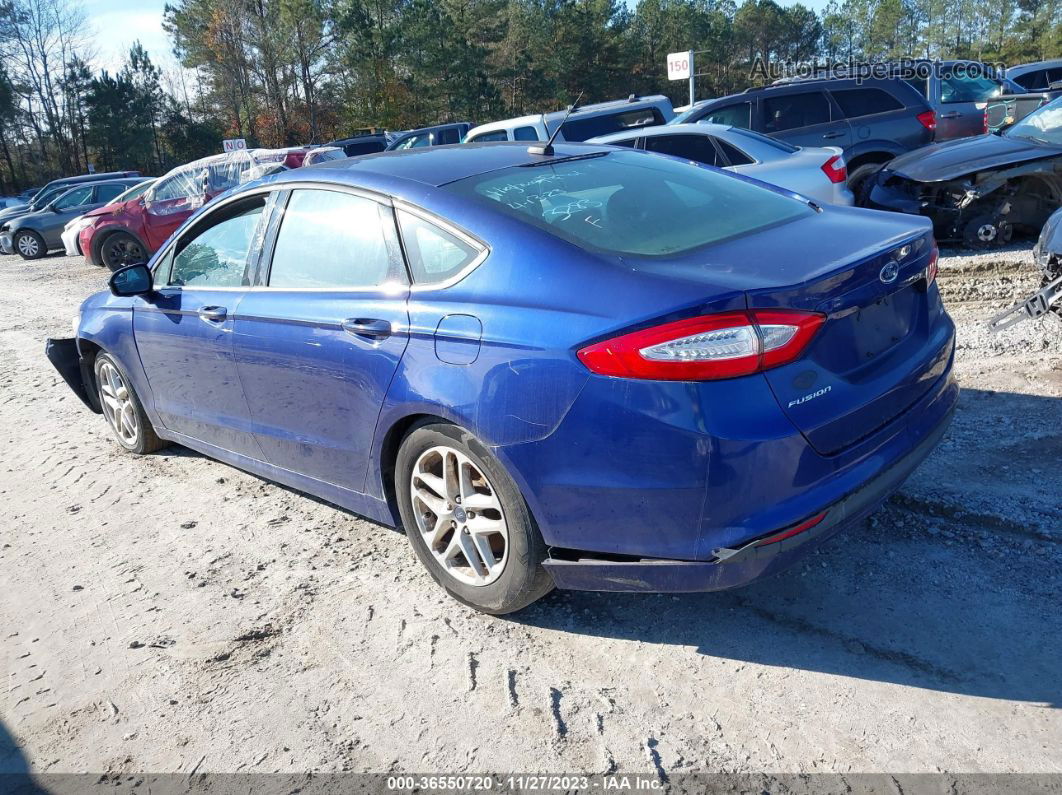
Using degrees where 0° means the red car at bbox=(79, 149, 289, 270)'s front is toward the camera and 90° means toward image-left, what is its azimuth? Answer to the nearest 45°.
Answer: approximately 90°

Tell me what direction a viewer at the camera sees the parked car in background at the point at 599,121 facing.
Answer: facing to the left of the viewer

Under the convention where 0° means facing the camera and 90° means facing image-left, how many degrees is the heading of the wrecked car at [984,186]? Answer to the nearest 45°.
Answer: approximately 45°

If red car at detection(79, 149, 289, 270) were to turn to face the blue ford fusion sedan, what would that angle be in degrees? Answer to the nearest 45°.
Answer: approximately 90° to its left

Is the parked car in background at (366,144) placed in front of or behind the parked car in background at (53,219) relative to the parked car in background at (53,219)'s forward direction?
behind

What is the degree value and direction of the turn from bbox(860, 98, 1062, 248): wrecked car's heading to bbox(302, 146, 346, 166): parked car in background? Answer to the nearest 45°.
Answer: approximately 90° to its right

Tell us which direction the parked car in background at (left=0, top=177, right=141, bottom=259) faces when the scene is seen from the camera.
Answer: facing to the left of the viewer

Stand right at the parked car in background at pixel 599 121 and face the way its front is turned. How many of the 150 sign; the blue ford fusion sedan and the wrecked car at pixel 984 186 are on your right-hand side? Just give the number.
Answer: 1

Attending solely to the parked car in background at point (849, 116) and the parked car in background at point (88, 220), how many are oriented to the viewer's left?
2

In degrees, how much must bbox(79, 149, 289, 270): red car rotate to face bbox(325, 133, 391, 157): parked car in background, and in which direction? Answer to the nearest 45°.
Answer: approximately 135° to its right

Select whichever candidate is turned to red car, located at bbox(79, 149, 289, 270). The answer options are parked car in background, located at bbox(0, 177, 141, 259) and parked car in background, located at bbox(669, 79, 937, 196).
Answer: parked car in background, located at bbox(669, 79, 937, 196)

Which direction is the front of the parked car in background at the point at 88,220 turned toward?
to the viewer's left

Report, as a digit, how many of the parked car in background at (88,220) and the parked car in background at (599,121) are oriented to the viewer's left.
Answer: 2

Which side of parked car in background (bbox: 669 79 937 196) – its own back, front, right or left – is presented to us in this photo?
left

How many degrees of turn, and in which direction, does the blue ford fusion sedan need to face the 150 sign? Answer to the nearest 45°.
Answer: approximately 45° to its right

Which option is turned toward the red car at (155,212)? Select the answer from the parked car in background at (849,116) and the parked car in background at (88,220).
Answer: the parked car in background at (849,116)

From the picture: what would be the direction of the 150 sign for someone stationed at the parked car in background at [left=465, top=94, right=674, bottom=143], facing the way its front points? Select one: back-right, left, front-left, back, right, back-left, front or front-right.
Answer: right
